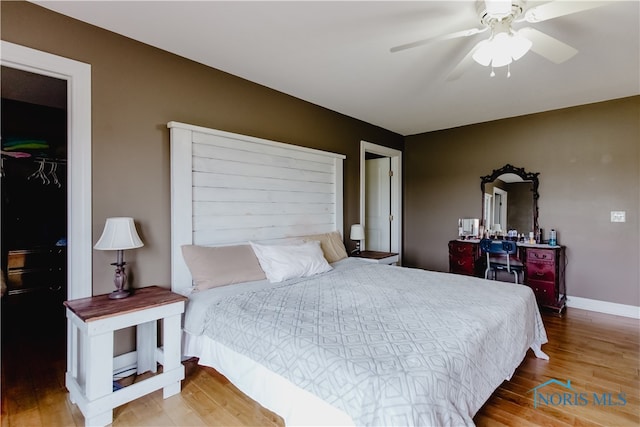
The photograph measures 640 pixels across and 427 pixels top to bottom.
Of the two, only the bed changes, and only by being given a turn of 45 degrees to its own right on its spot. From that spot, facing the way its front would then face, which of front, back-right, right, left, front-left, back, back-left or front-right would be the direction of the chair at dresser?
back-left

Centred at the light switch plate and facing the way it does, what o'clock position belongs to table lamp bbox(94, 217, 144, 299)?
The table lamp is roughly at 1 o'clock from the light switch plate.

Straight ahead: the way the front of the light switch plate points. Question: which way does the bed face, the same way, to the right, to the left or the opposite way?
to the left

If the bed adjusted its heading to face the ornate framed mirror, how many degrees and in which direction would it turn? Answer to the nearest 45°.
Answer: approximately 90° to its left

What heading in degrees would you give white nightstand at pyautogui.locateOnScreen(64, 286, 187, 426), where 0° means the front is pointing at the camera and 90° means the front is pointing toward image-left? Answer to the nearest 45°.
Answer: approximately 315°

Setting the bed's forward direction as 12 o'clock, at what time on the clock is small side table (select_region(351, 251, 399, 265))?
The small side table is roughly at 8 o'clock from the bed.

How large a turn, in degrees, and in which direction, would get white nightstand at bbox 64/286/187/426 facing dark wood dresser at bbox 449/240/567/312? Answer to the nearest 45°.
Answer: approximately 45° to its left

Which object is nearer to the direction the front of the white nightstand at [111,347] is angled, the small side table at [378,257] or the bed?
the bed
